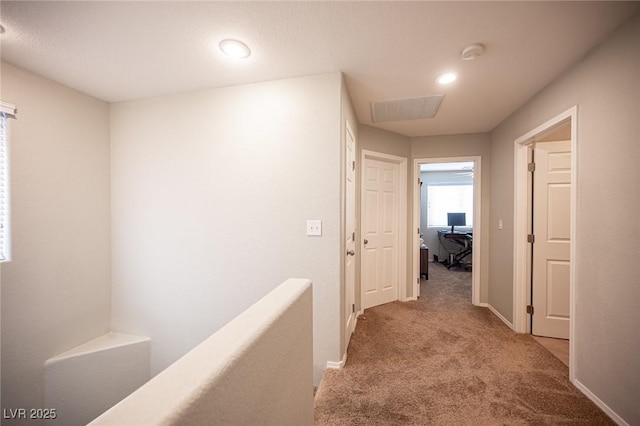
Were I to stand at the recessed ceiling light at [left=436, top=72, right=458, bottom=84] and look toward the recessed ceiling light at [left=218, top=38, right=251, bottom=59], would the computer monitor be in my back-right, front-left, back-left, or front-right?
back-right

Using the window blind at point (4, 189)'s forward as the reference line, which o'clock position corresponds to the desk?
The desk is roughly at 11 o'clock from the window blind.

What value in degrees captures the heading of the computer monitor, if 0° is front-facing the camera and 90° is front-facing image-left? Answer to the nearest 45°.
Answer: approximately 0°

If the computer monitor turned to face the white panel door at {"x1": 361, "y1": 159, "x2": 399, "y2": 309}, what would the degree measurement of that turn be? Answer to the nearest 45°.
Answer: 0° — it already faces it

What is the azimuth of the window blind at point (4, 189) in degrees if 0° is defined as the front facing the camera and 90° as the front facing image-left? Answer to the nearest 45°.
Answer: approximately 315°
